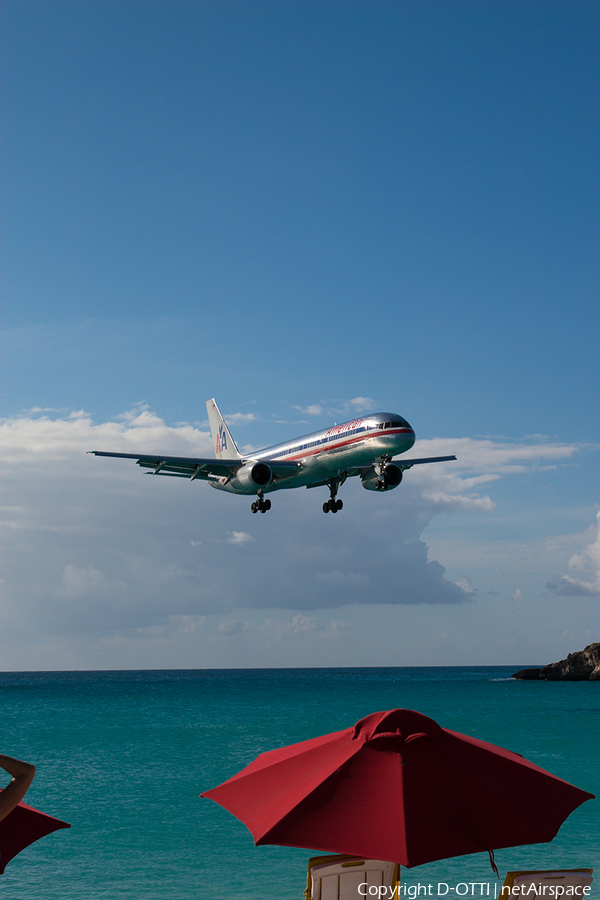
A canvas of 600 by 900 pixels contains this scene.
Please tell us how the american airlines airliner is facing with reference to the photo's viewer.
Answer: facing the viewer and to the right of the viewer

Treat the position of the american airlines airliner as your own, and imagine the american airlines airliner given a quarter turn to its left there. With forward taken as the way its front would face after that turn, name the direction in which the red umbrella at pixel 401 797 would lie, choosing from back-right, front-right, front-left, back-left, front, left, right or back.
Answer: back-right
